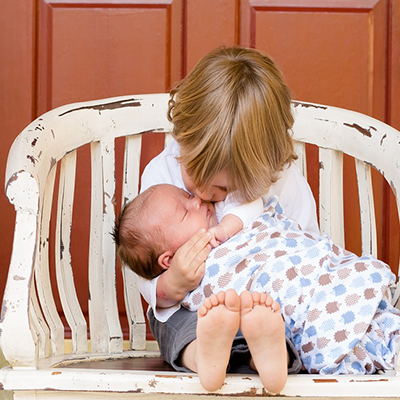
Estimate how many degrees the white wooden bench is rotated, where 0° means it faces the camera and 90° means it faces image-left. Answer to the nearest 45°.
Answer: approximately 0°

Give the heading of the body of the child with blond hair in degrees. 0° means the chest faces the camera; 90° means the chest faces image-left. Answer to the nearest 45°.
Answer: approximately 0°
